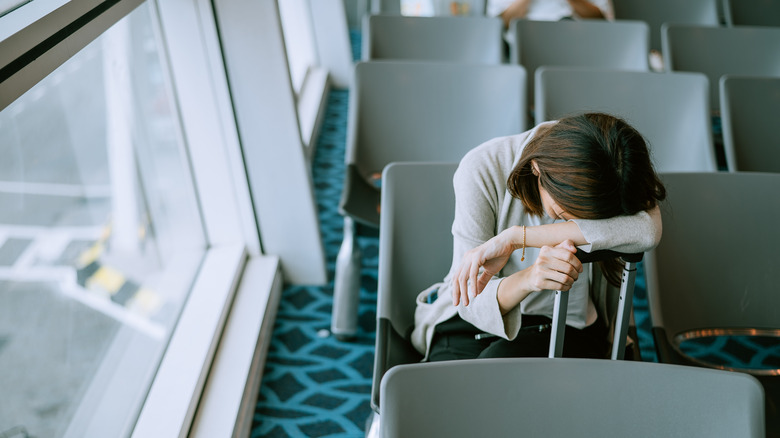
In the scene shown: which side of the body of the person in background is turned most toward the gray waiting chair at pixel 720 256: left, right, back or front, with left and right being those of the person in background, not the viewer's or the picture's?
front

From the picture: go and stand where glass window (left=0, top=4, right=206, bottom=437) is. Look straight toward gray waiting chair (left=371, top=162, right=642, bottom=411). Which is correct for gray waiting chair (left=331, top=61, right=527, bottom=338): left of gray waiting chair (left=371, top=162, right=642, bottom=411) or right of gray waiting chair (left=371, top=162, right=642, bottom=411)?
left

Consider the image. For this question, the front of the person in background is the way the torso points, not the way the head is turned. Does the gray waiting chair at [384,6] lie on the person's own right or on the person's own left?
on the person's own right

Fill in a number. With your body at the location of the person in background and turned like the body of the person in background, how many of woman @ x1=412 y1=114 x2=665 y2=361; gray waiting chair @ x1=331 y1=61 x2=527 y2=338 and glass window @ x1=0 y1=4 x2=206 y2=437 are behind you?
0

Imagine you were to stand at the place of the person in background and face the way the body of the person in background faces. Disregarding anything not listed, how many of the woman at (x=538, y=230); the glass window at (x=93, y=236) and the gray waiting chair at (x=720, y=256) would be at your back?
0

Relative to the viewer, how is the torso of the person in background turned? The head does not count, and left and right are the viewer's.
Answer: facing the viewer

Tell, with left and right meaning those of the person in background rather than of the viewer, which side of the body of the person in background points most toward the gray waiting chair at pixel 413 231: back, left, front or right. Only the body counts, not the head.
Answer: front

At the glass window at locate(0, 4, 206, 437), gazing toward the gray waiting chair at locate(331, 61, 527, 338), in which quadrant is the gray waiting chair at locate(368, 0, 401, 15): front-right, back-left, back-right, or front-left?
front-left

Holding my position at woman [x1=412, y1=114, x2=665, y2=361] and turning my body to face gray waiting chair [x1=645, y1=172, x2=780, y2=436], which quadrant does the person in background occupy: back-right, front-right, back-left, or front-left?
front-left

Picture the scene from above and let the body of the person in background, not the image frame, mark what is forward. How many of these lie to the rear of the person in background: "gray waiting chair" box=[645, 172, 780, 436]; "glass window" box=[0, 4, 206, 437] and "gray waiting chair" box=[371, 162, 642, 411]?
0

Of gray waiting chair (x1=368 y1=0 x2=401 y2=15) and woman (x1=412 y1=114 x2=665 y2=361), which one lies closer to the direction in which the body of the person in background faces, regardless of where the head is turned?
the woman

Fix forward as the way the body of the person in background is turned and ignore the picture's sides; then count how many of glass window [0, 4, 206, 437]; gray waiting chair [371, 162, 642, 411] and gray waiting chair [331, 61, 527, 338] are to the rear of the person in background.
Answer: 0

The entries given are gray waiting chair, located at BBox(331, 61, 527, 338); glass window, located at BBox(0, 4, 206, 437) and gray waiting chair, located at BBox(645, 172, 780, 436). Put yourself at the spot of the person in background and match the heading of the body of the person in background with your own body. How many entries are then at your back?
0

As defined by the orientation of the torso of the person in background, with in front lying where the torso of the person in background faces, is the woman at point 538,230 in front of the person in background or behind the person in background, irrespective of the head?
in front

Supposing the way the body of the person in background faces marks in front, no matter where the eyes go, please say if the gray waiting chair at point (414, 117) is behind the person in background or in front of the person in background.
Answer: in front
